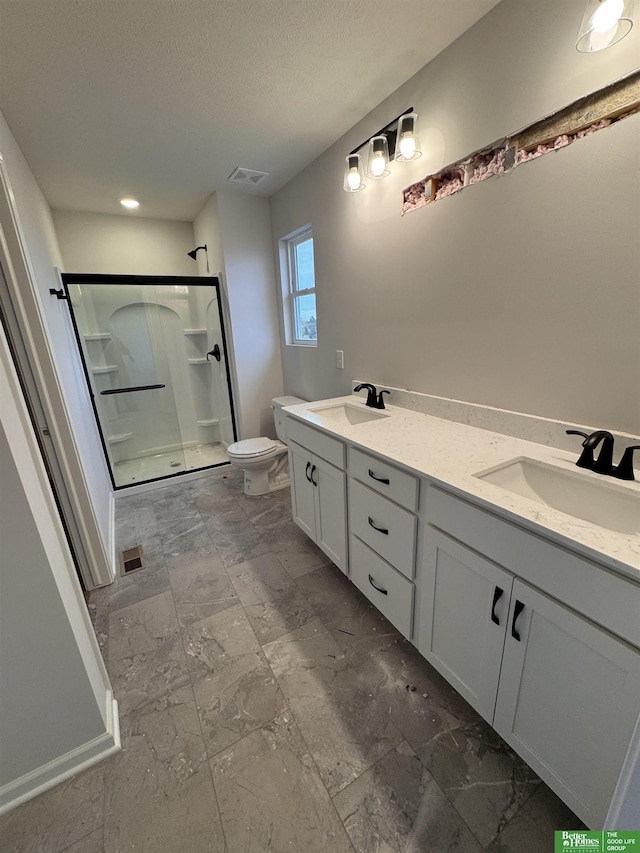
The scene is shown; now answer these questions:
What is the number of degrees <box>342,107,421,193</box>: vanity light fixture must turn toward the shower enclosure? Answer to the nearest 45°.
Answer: approximately 90° to its right

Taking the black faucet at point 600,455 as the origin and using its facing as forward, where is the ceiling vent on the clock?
The ceiling vent is roughly at 2 o'clock from the black faucet.

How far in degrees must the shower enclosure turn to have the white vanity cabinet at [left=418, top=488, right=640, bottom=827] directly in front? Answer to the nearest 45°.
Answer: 0° — it already faces it

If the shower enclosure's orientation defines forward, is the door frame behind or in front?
in front

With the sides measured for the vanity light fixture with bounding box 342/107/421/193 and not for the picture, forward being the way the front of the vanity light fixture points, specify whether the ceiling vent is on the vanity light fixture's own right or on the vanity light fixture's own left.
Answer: on the vanity light fixture's own right

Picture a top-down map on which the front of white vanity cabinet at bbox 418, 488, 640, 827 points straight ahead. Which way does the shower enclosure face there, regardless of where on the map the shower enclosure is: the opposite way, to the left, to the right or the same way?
to the left

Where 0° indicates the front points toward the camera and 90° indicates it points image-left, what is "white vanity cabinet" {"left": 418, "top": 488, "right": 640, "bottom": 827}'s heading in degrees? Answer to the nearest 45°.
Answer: approximately 45°

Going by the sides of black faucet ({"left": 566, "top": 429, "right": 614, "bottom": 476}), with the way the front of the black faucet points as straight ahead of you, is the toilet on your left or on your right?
on your right

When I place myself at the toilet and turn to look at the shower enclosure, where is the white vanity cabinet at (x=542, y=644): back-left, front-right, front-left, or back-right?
back-left

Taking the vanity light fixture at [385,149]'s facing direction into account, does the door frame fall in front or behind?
in front

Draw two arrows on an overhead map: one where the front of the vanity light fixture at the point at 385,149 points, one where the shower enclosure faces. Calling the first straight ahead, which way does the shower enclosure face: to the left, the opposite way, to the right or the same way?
to the left

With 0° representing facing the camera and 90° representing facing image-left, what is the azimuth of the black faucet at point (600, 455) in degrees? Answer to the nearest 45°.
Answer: approximately 45°
